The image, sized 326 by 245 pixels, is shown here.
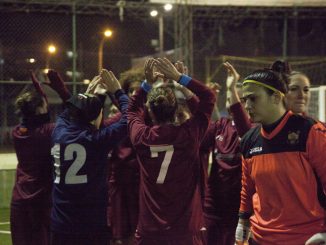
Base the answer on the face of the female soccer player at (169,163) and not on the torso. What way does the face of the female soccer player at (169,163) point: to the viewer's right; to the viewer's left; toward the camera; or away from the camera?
away from the camera

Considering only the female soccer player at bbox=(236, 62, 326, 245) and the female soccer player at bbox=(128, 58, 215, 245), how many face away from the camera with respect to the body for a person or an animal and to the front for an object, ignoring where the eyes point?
1

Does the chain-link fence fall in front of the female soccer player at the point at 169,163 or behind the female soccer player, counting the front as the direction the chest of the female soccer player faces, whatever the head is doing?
in front

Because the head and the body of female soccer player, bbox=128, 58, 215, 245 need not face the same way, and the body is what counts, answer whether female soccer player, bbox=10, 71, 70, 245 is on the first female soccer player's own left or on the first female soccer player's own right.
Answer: on the first female soccer player's own left

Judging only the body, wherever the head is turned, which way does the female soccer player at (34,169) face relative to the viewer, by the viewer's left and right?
facing away from the viewer and to the right of the viewer

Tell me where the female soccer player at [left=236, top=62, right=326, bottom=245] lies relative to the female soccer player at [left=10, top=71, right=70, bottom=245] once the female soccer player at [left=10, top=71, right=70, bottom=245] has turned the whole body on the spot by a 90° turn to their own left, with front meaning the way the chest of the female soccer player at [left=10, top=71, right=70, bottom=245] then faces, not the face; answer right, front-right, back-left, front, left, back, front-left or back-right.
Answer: back

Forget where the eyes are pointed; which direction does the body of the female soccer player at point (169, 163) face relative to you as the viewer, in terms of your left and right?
facing away from the viewer

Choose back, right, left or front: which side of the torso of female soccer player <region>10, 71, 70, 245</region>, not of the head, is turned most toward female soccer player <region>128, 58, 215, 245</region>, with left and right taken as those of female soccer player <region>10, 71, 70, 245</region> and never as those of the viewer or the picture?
right

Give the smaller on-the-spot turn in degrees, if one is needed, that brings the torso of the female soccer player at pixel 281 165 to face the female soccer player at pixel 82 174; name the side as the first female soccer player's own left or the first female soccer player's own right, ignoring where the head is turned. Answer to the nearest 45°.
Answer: approximately 45° to the first female soccer player's own right

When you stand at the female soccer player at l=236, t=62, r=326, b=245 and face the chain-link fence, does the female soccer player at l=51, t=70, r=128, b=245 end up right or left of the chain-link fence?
left

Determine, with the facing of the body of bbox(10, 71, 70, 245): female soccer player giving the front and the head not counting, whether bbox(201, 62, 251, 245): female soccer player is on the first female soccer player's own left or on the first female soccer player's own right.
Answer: on the first female soccer player's own right

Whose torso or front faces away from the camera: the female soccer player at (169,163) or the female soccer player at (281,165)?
the female soccer player at (169,163)

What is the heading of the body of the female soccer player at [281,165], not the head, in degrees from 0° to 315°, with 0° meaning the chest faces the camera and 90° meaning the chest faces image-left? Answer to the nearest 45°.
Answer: approximately 45°

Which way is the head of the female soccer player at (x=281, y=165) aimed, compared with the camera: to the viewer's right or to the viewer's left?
to the viewer's left
